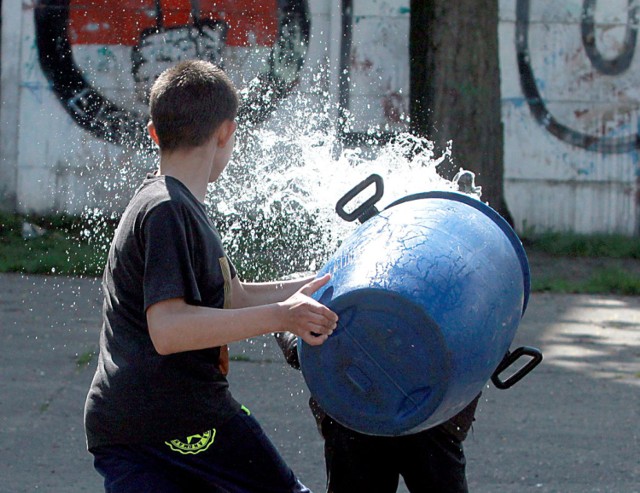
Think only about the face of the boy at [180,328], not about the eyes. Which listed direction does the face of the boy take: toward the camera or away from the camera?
away from the camera

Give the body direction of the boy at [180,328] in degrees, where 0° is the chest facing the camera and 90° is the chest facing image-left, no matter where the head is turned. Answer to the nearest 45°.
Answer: approximately 270°

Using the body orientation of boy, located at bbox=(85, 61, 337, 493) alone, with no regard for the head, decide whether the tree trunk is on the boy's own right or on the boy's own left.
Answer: on the boy's own left
